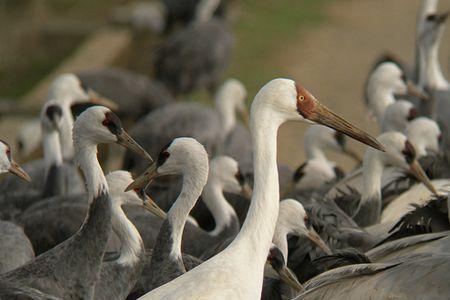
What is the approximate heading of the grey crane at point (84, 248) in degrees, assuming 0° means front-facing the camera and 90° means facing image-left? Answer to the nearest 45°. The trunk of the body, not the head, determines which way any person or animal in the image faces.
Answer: approximately 270°
